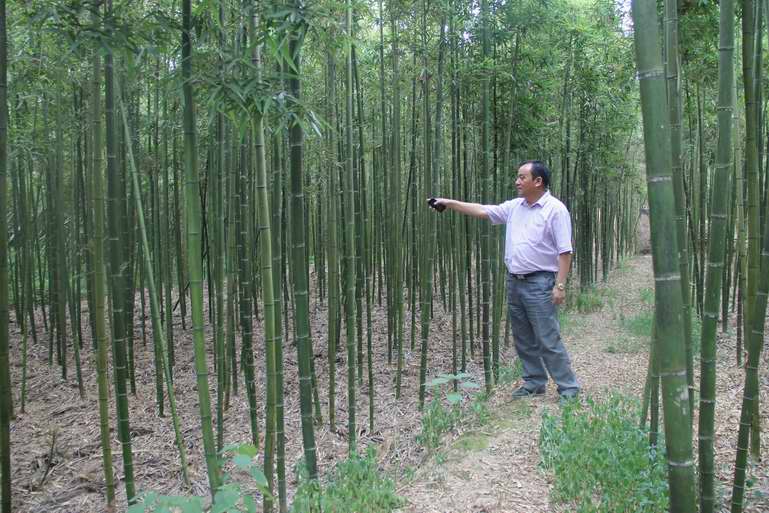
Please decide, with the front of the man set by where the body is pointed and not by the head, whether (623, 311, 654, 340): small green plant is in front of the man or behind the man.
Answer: behind

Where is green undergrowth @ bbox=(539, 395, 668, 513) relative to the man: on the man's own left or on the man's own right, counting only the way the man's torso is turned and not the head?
on the man's own left

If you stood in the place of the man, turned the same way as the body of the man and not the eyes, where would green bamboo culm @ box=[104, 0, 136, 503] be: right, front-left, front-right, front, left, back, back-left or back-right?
front

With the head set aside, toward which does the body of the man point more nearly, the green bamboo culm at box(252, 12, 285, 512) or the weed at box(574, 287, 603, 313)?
the green bamboo culm

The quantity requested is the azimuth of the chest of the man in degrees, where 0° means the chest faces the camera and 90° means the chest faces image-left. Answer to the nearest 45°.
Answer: approximately 45°

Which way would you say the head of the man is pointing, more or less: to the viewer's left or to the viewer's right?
to the viewer's left

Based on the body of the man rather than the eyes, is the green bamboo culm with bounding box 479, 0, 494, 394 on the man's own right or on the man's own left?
on the man's own right

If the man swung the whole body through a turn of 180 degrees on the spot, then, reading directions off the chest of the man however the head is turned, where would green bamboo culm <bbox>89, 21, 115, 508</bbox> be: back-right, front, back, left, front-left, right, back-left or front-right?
back

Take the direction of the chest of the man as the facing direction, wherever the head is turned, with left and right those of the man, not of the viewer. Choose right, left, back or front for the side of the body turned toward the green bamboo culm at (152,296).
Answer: front
